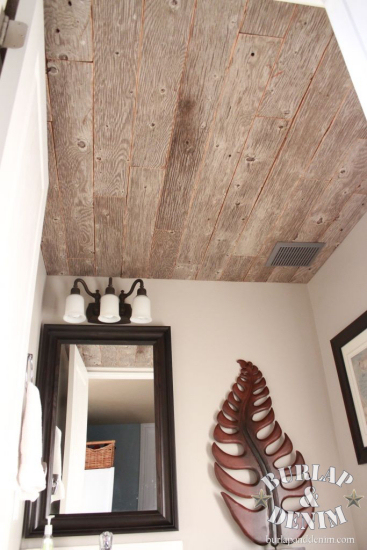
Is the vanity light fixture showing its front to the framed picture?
no

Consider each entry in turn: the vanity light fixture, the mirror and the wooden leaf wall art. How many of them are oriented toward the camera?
3

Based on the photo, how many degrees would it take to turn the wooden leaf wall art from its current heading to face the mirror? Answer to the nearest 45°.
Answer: approximately 90° to its right

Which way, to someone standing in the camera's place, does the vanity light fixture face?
facing the viewer

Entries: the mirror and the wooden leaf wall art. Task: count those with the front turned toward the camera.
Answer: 2

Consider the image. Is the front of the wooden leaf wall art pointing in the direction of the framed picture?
no

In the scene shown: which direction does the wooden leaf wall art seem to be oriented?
toward the camera

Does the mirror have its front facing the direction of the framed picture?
no

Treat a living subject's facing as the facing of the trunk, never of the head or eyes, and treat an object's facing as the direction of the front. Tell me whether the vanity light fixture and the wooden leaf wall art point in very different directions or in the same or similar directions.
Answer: same or similar directions

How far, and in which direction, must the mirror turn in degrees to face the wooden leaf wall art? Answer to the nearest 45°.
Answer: approximately 90° to its left

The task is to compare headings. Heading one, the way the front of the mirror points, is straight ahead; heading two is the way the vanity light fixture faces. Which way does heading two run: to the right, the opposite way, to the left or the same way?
the same way

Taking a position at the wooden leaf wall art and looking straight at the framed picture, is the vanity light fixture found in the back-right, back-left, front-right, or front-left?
back-right
